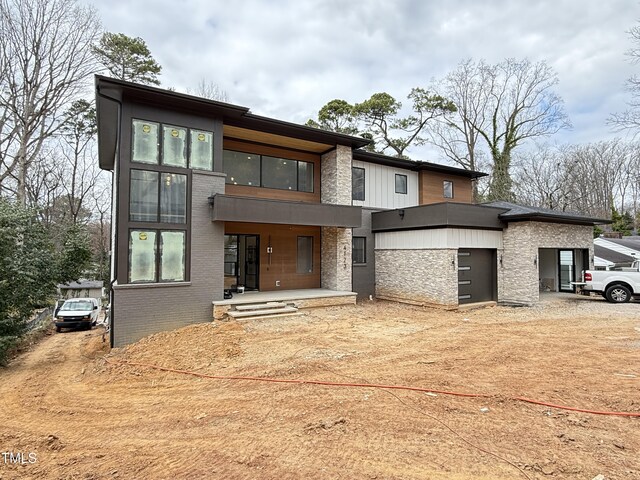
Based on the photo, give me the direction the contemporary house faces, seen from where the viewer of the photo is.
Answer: facing the viewer and to the right of the viewer

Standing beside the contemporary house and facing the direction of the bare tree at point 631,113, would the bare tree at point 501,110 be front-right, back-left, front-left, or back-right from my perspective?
front-left

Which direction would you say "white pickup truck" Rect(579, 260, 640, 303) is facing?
to the viewer's right

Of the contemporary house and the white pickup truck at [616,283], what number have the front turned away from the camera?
0

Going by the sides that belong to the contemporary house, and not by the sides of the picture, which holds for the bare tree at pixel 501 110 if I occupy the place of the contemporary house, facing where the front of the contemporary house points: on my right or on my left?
on my left

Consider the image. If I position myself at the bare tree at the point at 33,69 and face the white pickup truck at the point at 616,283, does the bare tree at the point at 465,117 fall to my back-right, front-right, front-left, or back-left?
front-left
